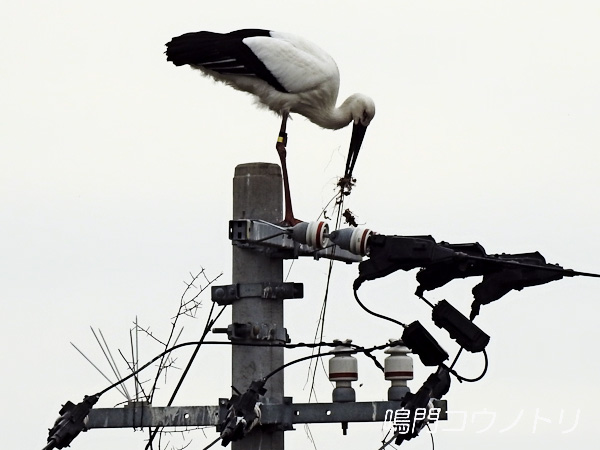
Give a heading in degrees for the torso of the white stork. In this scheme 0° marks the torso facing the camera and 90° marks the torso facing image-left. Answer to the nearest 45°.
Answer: approximately 270°
